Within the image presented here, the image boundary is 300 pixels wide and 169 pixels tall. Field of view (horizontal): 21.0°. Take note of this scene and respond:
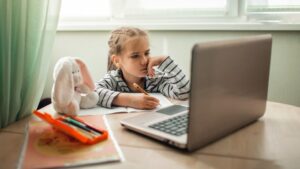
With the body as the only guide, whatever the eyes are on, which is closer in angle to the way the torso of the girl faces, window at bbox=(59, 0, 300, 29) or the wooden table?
the wooden table

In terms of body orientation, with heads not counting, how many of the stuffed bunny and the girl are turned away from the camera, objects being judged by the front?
0

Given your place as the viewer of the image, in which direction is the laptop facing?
facing away from the viewer and to the left of the viewer

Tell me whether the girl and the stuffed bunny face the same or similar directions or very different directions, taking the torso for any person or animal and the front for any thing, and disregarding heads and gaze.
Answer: same or similar directions

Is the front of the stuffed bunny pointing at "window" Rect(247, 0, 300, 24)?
no

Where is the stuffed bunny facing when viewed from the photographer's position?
facing the viewer and to the right of the viewer

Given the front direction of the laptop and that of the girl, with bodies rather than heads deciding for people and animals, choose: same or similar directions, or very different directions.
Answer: very different directions
